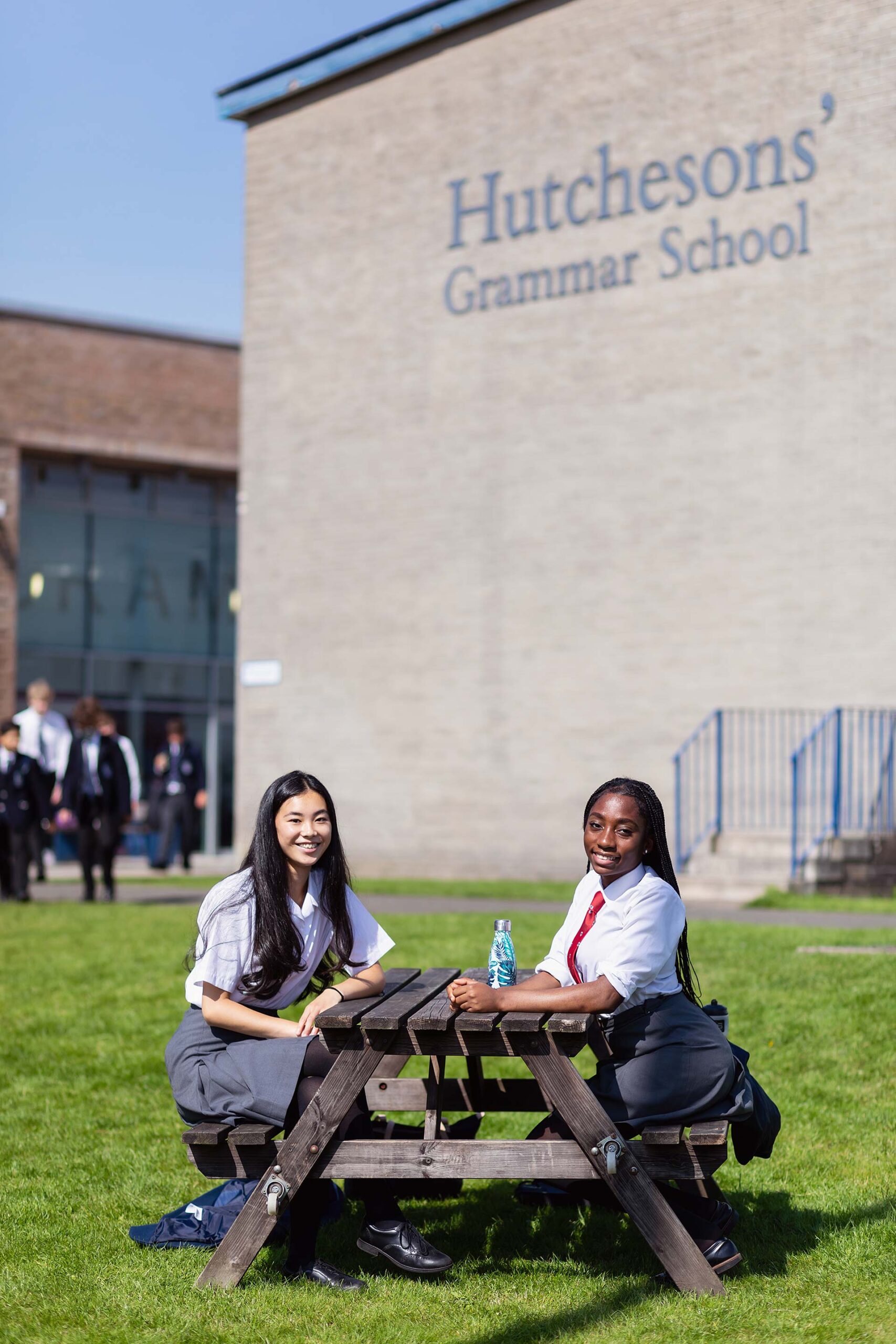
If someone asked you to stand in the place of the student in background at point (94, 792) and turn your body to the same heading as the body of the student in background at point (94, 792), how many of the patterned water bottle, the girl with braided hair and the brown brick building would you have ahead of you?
2

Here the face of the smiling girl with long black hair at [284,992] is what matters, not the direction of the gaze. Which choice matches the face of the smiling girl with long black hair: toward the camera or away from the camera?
toward the camera

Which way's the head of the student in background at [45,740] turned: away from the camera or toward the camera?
toward the camera

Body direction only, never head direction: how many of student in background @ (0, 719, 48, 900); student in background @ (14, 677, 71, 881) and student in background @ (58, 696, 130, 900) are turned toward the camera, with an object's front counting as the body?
3

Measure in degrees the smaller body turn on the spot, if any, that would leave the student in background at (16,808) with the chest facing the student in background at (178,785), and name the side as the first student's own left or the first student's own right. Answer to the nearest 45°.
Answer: approximately 135° to the first student's own left

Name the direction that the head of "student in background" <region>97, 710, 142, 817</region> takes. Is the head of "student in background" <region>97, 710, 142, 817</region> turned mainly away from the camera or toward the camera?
toward the camera

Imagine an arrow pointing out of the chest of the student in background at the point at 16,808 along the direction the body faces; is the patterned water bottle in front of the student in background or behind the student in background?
in front

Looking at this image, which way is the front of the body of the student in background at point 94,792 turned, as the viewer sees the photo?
toward the camera

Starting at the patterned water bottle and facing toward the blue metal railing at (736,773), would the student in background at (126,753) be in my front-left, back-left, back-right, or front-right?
front-left

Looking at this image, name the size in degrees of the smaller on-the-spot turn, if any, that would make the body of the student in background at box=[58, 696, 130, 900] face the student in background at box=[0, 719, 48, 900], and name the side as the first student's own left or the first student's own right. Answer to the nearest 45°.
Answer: approximately 45° to the first student's own right

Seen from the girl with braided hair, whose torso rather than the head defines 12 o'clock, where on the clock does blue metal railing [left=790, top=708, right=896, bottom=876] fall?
The blue metal railing is roughly at 5 o'clock from the girl with braided hair.

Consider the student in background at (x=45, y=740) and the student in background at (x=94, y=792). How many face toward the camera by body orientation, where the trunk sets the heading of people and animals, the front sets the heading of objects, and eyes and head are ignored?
2

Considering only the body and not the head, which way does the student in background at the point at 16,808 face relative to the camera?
toward the camera

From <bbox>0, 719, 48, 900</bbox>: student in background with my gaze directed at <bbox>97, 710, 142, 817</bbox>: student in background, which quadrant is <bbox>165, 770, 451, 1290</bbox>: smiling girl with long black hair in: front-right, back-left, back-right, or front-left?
back-right

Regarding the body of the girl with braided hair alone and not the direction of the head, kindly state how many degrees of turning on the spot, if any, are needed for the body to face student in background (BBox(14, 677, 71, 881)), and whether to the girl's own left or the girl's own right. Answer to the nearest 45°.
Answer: approximately 90° to the girl's own right

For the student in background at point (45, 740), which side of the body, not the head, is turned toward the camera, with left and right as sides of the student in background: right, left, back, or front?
front
